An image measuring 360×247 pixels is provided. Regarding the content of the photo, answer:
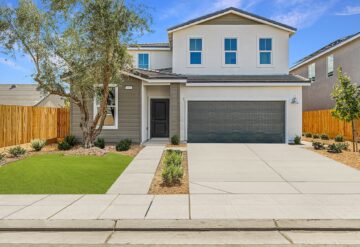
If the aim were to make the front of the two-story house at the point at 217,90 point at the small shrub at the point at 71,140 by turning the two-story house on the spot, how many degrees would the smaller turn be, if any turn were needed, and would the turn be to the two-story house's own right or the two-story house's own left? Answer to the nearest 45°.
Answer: approximately 90° to the two-story house's own right

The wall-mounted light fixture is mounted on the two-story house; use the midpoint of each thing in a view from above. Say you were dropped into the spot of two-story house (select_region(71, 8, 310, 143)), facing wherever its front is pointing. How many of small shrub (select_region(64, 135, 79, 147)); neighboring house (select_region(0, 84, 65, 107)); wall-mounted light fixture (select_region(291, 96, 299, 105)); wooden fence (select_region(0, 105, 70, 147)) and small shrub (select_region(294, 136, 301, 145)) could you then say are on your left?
2

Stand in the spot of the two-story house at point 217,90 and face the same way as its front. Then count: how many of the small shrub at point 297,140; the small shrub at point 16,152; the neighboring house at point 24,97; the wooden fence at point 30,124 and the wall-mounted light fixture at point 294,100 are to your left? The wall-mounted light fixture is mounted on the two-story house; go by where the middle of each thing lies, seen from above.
2

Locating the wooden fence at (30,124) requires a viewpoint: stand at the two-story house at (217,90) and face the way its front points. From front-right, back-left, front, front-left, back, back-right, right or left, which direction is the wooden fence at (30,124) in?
right

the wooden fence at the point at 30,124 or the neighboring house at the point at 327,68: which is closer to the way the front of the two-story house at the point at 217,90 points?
the wooden fence

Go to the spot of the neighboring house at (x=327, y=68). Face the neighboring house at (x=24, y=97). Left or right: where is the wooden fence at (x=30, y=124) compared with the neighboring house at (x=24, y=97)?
left

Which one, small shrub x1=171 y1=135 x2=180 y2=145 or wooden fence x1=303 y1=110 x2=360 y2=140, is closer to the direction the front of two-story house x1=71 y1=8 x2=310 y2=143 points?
the small shrub

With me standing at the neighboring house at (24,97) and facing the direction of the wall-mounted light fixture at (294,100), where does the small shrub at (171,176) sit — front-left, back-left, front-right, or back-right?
front-right

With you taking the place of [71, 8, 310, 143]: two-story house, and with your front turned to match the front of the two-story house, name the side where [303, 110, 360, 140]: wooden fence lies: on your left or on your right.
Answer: on your left

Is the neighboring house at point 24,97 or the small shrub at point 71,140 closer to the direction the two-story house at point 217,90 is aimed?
the small shrub

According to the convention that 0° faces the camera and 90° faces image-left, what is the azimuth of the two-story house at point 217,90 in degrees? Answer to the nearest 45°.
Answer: approximately 0°

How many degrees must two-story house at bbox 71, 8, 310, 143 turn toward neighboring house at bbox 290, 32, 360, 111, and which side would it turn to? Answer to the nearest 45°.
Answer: approximately 135° to its left

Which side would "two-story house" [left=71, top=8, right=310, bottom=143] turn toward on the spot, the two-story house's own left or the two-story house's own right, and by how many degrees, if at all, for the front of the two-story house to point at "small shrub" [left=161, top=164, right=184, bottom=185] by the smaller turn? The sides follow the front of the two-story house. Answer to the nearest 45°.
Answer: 0° — it already faces it

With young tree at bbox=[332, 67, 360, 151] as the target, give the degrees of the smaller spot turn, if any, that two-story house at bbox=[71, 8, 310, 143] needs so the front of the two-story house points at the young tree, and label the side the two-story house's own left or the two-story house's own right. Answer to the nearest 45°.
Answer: approximately 45° to the two-story house's own left

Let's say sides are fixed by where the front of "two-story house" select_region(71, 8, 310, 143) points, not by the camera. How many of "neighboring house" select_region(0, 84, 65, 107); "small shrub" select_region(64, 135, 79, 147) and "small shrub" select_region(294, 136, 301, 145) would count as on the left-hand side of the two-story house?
1

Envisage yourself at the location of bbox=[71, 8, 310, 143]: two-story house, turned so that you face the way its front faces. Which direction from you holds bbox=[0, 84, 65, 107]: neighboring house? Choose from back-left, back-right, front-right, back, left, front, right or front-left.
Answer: back-right

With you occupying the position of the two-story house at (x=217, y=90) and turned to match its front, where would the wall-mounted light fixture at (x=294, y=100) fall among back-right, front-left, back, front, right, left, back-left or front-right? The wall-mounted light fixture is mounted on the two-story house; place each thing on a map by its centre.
left
